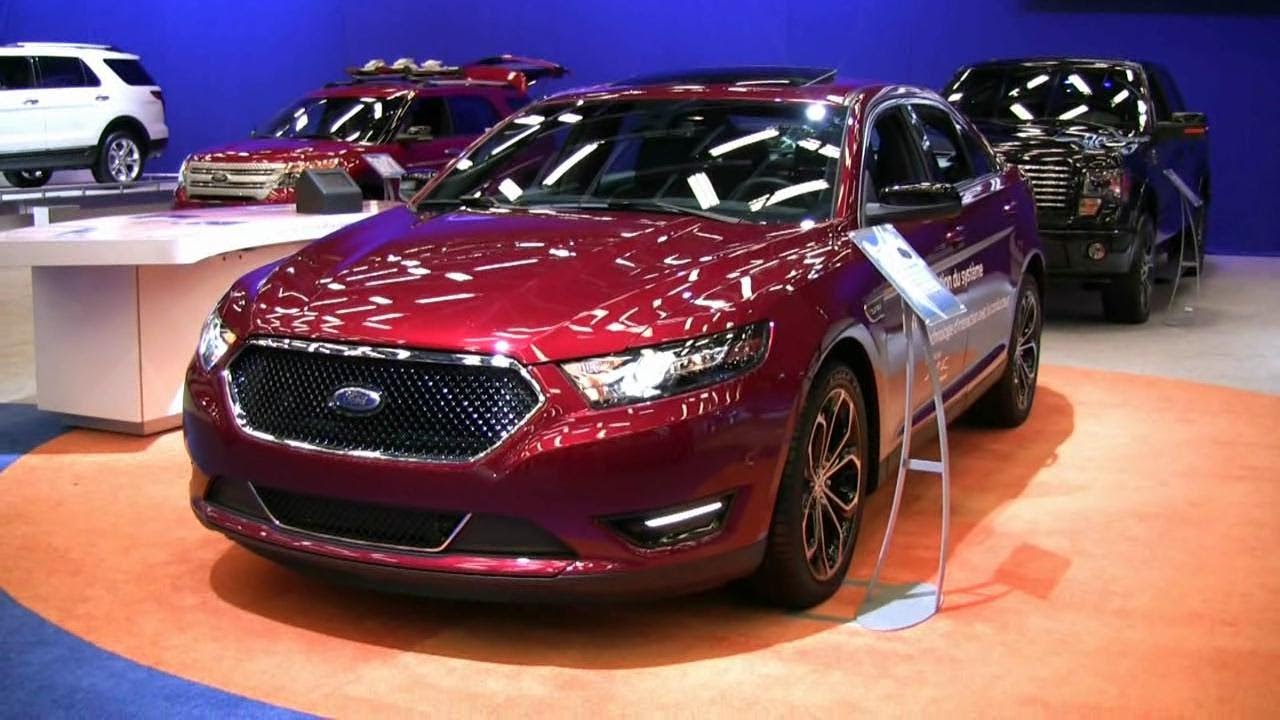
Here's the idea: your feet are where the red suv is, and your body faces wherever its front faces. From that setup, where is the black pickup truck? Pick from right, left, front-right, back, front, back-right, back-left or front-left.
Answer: left

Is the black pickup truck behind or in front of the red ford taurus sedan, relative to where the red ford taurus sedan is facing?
behind

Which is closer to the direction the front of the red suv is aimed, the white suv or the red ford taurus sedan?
the red ford taurus sedan

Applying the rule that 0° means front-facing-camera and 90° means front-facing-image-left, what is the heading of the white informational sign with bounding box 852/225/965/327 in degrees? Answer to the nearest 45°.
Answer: approximately 315°

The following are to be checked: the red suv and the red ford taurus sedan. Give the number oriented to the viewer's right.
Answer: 0

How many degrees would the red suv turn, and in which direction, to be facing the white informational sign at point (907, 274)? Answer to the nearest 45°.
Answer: approximately 45° to its left

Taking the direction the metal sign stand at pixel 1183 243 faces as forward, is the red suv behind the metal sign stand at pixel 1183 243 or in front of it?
behind

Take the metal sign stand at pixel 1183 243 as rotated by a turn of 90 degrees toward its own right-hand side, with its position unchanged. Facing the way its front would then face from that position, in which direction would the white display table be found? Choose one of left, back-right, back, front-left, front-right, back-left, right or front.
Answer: front-right

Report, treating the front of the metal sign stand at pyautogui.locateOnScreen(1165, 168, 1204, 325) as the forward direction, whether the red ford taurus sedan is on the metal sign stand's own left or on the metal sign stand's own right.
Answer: on the metal sign stand's own right
